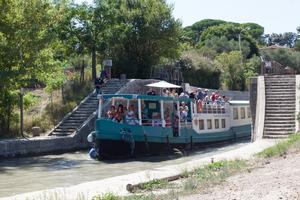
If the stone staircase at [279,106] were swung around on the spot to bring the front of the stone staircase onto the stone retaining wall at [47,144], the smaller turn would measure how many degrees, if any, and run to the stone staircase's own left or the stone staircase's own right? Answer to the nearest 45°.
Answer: approximately 90° to the stone staircase's own right

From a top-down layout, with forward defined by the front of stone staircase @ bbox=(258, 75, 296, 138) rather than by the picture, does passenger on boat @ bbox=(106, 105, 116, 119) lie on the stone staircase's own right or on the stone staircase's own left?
on the stone staircase's own right

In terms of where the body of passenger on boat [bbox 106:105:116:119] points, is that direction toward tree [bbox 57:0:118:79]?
no

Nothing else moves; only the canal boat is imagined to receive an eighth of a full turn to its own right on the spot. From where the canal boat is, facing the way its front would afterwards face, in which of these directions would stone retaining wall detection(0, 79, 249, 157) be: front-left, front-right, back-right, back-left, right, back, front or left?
front

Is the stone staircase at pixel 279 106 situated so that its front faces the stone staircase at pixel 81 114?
no

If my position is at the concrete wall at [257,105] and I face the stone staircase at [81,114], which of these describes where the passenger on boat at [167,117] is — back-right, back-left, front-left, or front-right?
front-left

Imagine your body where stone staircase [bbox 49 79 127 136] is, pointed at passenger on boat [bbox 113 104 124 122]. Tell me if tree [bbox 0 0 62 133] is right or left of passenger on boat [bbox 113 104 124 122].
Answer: right

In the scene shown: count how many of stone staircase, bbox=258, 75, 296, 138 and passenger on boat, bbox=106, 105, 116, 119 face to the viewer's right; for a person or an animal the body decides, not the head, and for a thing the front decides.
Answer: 0

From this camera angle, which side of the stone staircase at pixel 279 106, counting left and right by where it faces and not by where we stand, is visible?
front

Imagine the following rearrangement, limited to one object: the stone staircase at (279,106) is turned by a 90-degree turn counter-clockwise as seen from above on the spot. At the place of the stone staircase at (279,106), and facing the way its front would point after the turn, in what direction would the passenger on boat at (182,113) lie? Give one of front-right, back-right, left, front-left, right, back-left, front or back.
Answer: back

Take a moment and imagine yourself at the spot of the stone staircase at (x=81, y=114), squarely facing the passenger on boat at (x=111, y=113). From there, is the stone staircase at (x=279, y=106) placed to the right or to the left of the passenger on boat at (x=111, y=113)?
left

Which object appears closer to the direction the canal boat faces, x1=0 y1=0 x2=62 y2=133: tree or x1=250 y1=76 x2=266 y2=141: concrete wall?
the tree

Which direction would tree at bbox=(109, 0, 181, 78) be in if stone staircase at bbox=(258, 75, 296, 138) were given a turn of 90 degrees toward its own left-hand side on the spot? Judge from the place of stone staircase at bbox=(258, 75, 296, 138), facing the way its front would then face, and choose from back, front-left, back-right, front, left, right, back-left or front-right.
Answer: back-left

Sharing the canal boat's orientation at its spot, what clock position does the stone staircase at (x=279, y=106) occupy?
The stone staircase is roughly at 7 o'clock from the canal boat.

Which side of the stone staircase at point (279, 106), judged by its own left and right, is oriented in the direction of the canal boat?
right

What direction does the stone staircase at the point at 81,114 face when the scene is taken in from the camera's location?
facing the viewer and to the left of the viewer

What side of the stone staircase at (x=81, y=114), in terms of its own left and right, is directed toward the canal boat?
left
